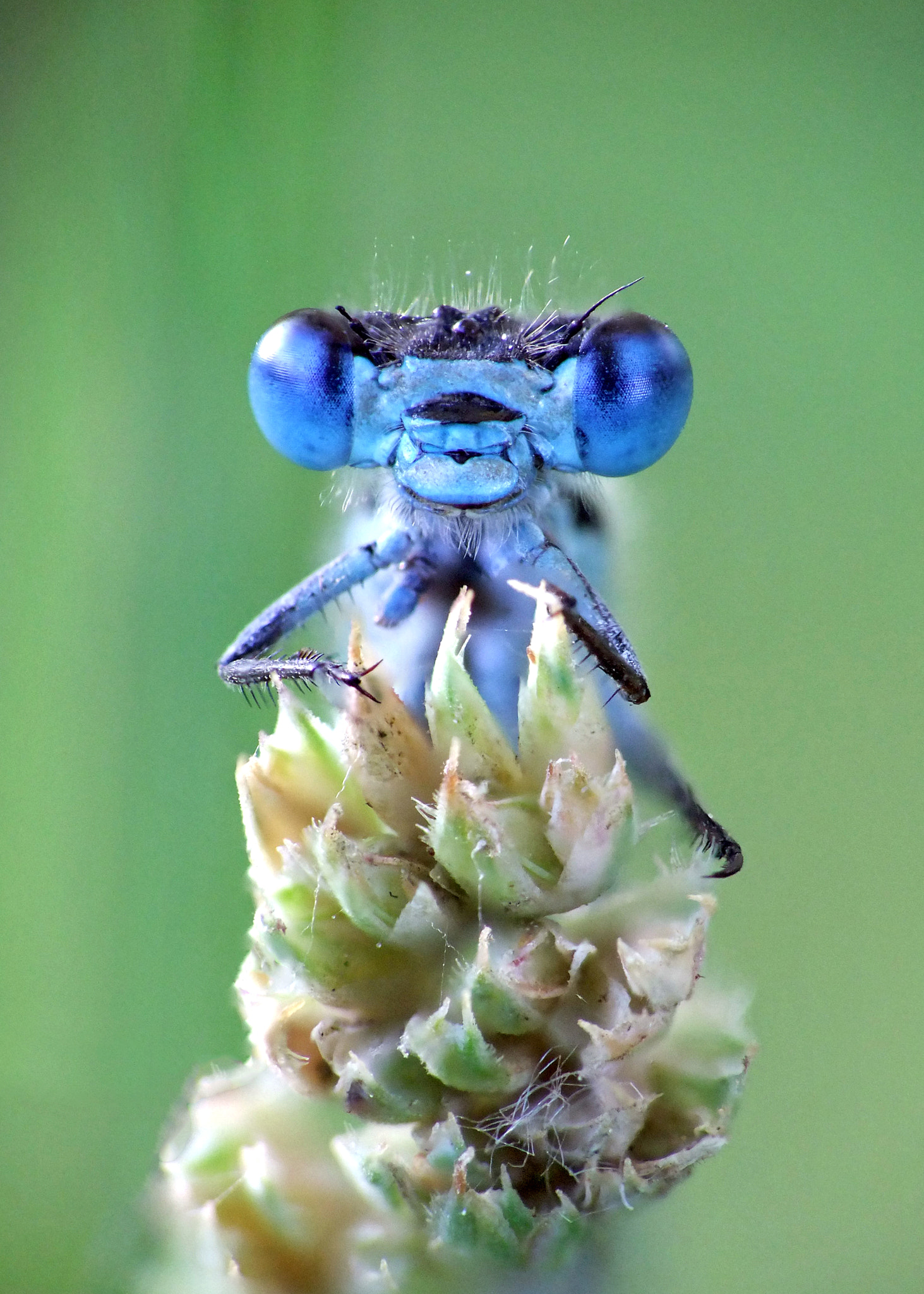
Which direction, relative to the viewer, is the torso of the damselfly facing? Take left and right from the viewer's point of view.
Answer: facing the viewer
